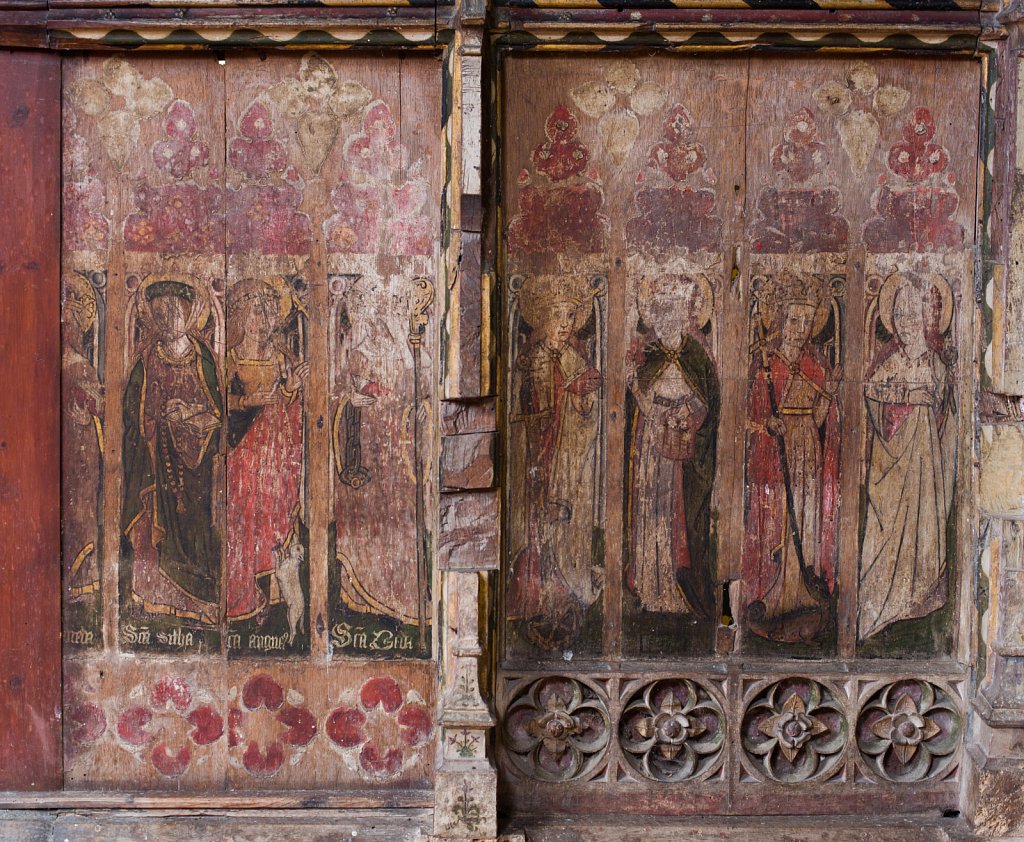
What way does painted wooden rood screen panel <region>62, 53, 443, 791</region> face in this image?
toward the camera

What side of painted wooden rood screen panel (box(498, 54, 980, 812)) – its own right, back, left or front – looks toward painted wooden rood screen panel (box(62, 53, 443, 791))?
right

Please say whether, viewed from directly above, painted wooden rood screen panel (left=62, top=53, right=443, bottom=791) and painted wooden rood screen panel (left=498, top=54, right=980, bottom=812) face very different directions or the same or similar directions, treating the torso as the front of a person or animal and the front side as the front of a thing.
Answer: same or similar directions

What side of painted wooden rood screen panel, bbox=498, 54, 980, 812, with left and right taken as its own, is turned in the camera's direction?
front

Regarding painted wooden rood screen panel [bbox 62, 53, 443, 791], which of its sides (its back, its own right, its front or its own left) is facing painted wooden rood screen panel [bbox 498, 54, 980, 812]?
left

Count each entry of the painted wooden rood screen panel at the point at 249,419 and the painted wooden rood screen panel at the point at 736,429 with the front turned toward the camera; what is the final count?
2
